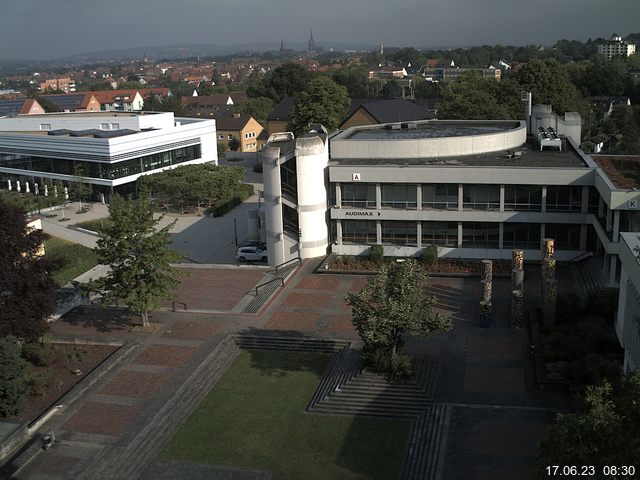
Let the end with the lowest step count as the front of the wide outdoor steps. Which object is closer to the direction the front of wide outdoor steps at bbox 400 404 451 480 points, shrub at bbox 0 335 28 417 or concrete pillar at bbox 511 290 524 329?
the shrub

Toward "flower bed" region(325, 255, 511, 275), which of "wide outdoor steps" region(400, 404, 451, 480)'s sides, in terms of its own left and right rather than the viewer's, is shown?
right

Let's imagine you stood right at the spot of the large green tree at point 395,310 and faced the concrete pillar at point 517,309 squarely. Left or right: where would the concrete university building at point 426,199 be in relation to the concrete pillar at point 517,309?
left

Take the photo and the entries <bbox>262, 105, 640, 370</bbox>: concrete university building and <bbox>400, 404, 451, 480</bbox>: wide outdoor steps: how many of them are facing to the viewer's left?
1

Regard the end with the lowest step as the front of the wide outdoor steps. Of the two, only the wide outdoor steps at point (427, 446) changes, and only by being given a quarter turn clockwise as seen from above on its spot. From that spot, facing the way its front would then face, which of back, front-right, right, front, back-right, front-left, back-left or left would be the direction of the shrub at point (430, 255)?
front

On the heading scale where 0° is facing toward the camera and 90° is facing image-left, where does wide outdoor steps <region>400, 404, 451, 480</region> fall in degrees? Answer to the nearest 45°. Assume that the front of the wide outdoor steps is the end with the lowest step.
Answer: approximately 90°

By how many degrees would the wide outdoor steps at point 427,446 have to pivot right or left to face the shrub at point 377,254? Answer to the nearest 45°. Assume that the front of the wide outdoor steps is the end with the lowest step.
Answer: approximately 90° to its right

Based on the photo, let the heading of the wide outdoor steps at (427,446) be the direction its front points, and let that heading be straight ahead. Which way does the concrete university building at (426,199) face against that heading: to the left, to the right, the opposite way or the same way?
to the left

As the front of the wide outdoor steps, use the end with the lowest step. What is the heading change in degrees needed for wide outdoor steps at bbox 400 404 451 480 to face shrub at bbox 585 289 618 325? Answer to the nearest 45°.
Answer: approximately 135° to its right

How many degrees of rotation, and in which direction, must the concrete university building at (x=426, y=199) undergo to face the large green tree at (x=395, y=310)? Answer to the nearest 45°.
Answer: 0° — it already faces it
